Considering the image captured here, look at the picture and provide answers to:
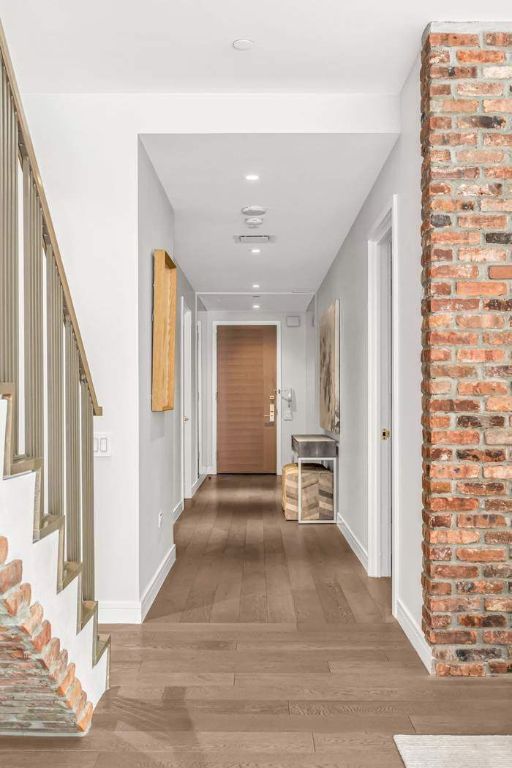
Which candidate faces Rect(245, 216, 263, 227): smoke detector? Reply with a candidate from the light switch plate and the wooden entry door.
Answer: the wooden entry door

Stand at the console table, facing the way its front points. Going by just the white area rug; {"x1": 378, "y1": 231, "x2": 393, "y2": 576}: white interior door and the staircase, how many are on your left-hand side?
3

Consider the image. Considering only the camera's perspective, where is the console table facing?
facing to the left of the viewer

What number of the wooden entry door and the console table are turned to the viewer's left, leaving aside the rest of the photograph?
1

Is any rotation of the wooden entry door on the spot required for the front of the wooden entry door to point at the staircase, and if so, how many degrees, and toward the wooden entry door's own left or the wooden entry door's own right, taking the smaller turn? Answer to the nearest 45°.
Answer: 0° — it already faces it

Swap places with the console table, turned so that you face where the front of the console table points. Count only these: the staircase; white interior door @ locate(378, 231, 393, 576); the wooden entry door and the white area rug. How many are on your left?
3

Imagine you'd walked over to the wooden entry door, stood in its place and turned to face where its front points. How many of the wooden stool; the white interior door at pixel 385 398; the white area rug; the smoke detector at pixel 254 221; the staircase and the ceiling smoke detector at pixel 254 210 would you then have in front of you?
6

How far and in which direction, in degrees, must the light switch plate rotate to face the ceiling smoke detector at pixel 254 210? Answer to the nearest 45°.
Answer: approximately 135° to its left

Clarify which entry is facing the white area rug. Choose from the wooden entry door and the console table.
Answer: the wooden entry door

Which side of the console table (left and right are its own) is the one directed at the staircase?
left

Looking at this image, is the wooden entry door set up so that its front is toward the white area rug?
yes

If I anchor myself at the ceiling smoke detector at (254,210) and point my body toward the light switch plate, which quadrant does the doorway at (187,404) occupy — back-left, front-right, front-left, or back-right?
back-right

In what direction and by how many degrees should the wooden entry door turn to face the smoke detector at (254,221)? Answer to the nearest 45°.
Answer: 0° — it already faces it

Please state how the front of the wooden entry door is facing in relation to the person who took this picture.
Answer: facing the viewer
